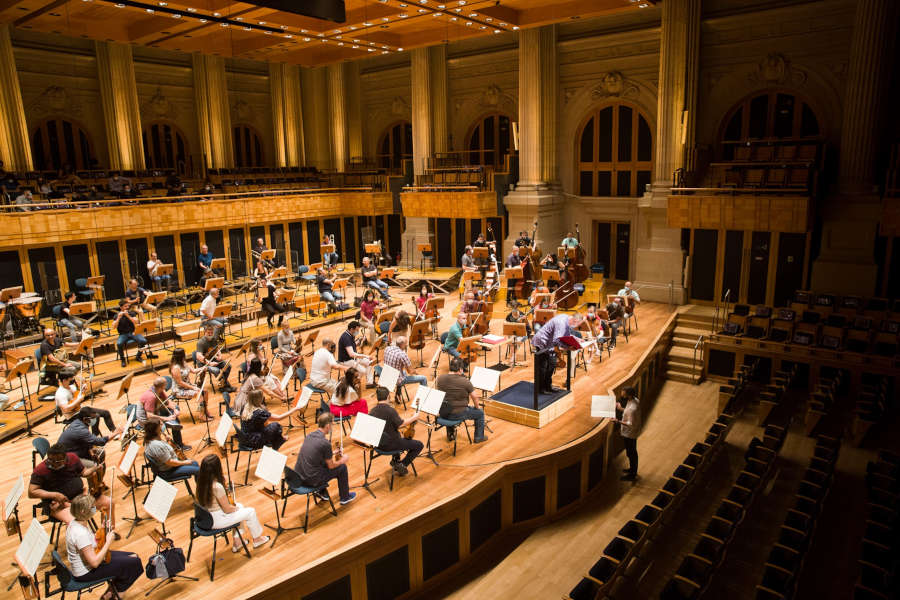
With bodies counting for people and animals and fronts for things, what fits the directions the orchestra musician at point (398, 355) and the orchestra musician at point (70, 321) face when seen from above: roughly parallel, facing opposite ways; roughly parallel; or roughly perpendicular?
roughly parallel

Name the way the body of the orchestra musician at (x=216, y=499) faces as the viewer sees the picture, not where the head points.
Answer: to the viewer's right

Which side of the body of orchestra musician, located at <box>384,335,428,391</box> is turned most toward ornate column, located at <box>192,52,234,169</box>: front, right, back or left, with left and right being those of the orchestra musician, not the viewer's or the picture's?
left

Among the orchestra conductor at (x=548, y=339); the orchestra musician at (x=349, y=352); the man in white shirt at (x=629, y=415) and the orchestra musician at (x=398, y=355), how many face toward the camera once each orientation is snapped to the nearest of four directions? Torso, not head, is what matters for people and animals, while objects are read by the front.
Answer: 0

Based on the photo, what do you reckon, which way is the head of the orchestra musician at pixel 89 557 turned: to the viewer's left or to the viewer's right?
to the viewer's right

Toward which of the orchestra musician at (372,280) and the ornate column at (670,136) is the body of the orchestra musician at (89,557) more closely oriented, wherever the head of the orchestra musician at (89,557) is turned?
the ornate column

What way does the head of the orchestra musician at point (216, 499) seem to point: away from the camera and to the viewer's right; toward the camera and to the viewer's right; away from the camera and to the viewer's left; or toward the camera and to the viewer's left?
away from the camera and to the viewer's right

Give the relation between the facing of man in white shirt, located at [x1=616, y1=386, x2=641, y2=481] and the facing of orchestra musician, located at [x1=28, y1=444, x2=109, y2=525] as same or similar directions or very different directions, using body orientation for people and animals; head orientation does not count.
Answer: very different directions

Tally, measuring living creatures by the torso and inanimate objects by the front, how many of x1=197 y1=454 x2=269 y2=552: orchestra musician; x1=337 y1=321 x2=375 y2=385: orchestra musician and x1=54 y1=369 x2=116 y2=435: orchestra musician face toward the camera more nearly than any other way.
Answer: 0

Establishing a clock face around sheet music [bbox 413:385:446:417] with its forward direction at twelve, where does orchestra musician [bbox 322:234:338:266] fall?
The orchestra musician is roughly at 4 o'clock from the sheet music.

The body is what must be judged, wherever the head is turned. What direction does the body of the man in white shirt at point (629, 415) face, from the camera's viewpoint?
to the viewer's left

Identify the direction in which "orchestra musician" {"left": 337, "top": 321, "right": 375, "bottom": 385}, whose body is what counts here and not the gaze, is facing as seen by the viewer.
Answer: to the viewer's right

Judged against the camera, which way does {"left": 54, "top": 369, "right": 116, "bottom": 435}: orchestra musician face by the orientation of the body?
to the viewer's right

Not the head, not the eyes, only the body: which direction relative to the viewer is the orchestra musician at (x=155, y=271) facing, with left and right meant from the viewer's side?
facing the viewer and to the right of the viewer

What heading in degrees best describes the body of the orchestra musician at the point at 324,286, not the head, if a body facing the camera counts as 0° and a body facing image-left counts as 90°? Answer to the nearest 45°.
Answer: approximately 315°

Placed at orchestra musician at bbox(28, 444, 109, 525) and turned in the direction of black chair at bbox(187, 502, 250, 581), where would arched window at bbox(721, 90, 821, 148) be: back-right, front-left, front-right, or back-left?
front-left

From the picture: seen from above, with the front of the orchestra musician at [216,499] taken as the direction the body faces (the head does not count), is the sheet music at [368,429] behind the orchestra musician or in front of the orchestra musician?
in front
